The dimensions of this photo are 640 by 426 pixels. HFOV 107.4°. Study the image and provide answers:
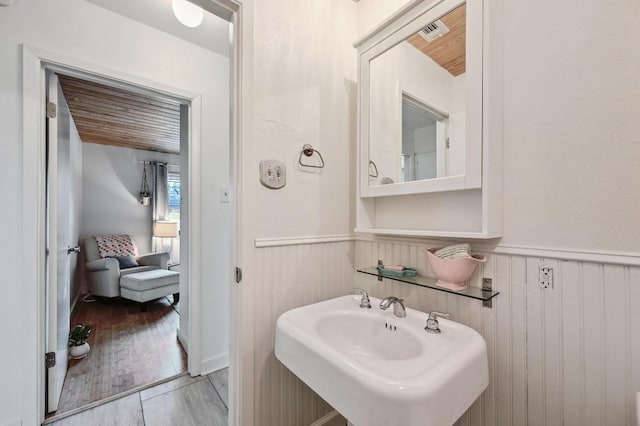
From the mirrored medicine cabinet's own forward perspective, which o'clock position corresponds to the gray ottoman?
The gray ottoman is roughly at 2 o'clock from the mirrored medicine cabinet.

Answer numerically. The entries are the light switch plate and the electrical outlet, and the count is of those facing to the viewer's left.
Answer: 0

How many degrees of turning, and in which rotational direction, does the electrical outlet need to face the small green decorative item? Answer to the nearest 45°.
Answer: approximately 90° to its right

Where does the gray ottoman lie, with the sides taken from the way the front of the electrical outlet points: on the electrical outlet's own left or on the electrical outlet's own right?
on the electrical outlet's own right

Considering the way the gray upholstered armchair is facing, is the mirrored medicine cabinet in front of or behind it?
in front

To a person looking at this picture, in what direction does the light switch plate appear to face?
facing the viewer and to the right of the viewer
